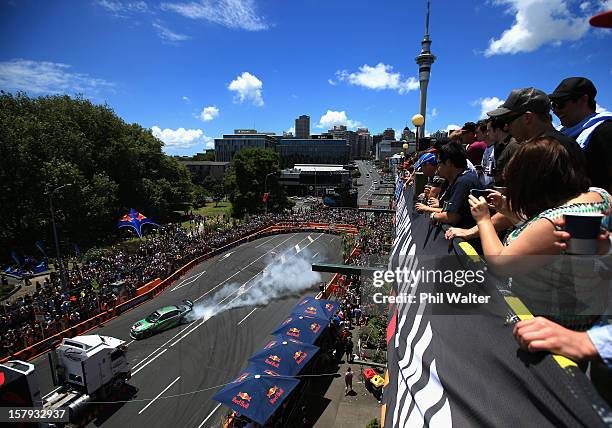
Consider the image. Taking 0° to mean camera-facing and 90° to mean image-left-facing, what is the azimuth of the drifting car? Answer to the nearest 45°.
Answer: approximately 45°

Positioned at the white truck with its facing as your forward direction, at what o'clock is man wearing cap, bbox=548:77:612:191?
The man wearing cap is roughly at 4 o'clock from the white truck.

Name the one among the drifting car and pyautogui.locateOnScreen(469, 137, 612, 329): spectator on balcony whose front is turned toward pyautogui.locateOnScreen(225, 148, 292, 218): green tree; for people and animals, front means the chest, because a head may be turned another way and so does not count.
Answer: the spectator on balcony

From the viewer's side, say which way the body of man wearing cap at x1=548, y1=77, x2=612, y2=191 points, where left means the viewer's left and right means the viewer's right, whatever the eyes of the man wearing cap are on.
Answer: facing to the left of the viewer

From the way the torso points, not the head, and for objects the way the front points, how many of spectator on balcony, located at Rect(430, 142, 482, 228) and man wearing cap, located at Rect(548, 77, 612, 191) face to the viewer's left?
2

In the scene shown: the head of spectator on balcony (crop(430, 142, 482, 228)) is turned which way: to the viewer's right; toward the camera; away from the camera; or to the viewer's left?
to the viewer's left

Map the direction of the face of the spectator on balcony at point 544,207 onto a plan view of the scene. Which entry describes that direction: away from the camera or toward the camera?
away from the camera

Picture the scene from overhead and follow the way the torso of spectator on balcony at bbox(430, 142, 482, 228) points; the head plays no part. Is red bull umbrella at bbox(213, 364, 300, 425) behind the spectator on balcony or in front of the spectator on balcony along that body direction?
in front

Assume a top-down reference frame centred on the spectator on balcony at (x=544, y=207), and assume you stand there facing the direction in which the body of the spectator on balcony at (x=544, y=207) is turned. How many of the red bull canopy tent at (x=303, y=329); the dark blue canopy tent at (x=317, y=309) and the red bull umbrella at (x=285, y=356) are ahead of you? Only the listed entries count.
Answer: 3

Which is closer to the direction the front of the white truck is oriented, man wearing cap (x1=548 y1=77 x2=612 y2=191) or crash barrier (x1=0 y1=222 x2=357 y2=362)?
the crash barrier

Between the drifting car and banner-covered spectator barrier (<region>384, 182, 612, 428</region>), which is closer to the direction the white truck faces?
the drifting car

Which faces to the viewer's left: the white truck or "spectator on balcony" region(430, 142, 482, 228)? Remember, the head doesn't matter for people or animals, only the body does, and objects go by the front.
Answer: the spectator on balcony

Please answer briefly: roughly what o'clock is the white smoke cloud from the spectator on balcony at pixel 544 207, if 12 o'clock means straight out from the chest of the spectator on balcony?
The white smoke cloud is roughly at 12 o'clock from the spectator on balcony.

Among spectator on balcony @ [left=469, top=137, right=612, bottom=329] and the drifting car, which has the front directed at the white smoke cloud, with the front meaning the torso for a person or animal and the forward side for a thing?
the spectator on balcony

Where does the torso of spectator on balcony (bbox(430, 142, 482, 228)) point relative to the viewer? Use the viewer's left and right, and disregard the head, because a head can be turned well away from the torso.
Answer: facing to the left of the viewer
